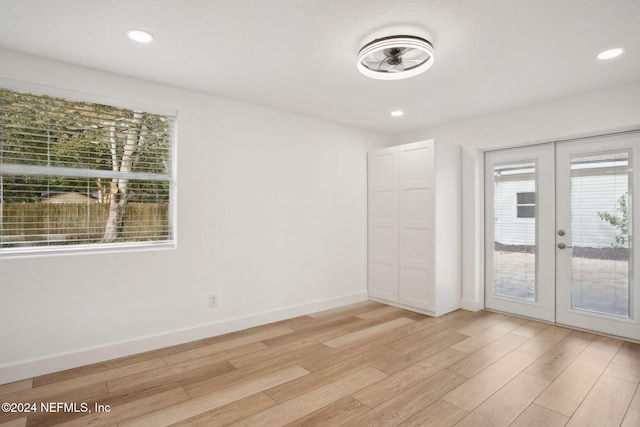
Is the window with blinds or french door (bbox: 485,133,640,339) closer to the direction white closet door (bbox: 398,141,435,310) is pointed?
the window with blinds

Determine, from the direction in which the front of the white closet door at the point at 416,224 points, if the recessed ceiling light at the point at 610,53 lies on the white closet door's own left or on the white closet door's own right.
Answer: on the white closet door's own left

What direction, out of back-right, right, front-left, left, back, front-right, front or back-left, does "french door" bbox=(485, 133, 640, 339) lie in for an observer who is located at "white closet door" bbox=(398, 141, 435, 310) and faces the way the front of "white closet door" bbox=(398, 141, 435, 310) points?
back-left

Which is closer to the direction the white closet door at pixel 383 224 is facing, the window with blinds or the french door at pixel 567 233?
the window with blinds

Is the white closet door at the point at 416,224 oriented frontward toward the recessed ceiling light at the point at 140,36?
yes

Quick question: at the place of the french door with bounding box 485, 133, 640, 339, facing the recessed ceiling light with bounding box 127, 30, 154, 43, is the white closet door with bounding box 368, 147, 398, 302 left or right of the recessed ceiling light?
right

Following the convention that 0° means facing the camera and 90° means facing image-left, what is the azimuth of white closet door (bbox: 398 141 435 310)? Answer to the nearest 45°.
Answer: approximately 45°

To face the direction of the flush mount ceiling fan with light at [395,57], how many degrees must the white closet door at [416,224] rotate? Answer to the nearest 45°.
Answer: approximately 45° to its left
